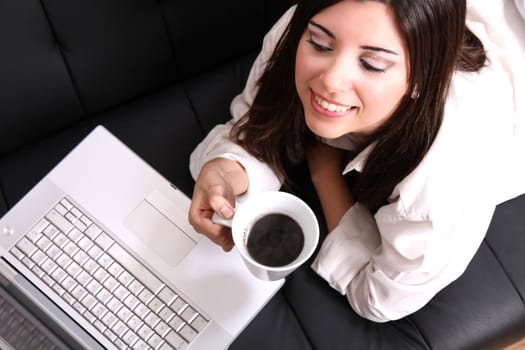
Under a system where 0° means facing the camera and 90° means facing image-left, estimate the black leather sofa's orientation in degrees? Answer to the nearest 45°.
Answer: approximately 315°

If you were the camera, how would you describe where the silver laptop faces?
facing away from the viewer and to the right of the viewer
